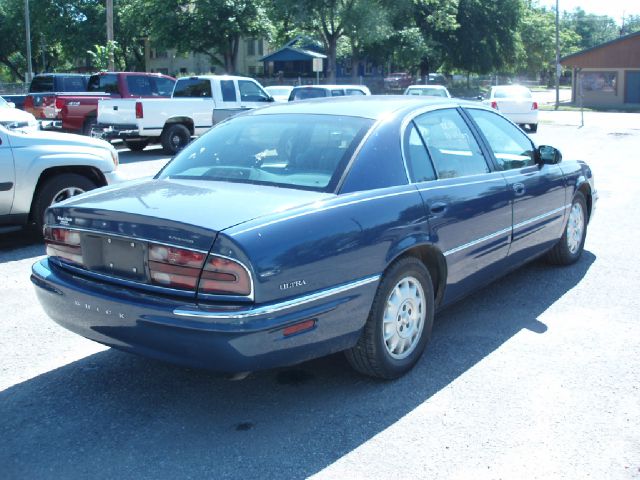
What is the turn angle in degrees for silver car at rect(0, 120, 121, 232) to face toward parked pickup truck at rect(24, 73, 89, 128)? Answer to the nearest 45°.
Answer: approximately 90° to its left

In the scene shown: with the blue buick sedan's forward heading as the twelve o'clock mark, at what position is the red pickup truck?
The red pickup truck is roughly at 10 o'clock from the blue buick sedan.

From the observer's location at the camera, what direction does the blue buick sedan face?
facing away from the viewer and to the right of the viewer

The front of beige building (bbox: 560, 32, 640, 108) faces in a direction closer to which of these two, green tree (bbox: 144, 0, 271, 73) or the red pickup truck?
the red pickup truck

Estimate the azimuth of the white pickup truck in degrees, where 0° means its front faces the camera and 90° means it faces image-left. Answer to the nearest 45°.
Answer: approximately 225°

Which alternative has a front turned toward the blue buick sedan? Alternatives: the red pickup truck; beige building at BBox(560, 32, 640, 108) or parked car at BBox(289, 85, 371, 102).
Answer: the beige building

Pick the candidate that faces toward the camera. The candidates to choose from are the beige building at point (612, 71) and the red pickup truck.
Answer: the beige building

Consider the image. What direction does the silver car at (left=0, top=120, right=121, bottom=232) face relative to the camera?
to the viewer's right

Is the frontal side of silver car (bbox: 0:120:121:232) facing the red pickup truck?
no

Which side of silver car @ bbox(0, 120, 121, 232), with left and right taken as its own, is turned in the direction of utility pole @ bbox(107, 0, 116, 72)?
left

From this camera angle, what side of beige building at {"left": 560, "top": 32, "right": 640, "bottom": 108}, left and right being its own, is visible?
front

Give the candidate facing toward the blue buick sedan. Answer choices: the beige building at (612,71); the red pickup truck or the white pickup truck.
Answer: the beige building

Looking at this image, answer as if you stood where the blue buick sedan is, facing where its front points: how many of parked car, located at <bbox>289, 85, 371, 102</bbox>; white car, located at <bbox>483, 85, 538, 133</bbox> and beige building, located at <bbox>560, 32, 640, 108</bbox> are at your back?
0
